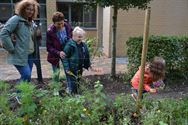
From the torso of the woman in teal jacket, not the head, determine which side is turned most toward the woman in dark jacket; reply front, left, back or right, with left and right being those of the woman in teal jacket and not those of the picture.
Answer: left

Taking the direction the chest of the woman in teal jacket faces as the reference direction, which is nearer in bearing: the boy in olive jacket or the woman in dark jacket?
the boy in olive jacket

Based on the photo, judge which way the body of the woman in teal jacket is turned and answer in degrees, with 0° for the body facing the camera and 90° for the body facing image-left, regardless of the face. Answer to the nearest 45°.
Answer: approximately 315°

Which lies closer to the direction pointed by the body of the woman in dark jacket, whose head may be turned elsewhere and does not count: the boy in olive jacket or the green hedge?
the boy in olive jacket

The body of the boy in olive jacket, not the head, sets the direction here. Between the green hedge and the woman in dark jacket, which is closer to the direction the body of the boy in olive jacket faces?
the green hedge

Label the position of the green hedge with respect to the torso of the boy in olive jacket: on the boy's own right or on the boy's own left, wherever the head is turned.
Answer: on the boy's own left

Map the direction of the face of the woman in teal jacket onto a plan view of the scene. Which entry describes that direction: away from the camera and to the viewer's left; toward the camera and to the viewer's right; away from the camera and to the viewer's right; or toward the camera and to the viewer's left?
toward the camera and to the viewer's right

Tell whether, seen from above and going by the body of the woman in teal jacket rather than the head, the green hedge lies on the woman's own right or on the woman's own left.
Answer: on the woman's own left

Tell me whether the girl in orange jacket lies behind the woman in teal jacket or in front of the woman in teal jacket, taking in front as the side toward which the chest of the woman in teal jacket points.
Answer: in front

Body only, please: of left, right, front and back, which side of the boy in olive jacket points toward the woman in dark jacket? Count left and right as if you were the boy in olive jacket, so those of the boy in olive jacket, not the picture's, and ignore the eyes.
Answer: back

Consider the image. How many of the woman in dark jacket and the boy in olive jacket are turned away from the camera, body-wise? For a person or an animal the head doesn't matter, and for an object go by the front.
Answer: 0

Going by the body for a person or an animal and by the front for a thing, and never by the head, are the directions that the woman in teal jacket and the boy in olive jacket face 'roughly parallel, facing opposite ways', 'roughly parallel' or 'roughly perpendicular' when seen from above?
roughly parallel

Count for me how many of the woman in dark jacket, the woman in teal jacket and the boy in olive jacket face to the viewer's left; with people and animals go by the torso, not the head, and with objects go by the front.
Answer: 0

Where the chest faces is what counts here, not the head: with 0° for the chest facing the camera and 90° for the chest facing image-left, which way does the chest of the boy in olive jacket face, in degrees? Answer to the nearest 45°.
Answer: approximately 315°
